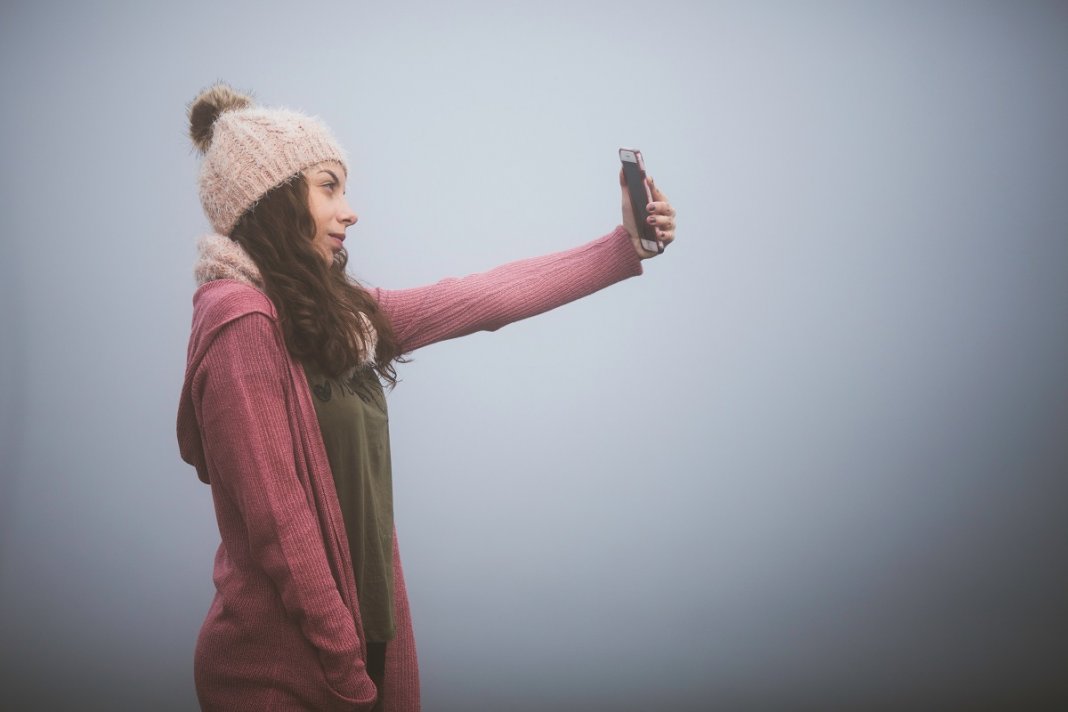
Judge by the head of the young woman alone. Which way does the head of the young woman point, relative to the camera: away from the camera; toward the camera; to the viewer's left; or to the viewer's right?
to the viewer's right

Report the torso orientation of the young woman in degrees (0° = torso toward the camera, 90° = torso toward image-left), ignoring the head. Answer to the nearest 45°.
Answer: approximately 270°
